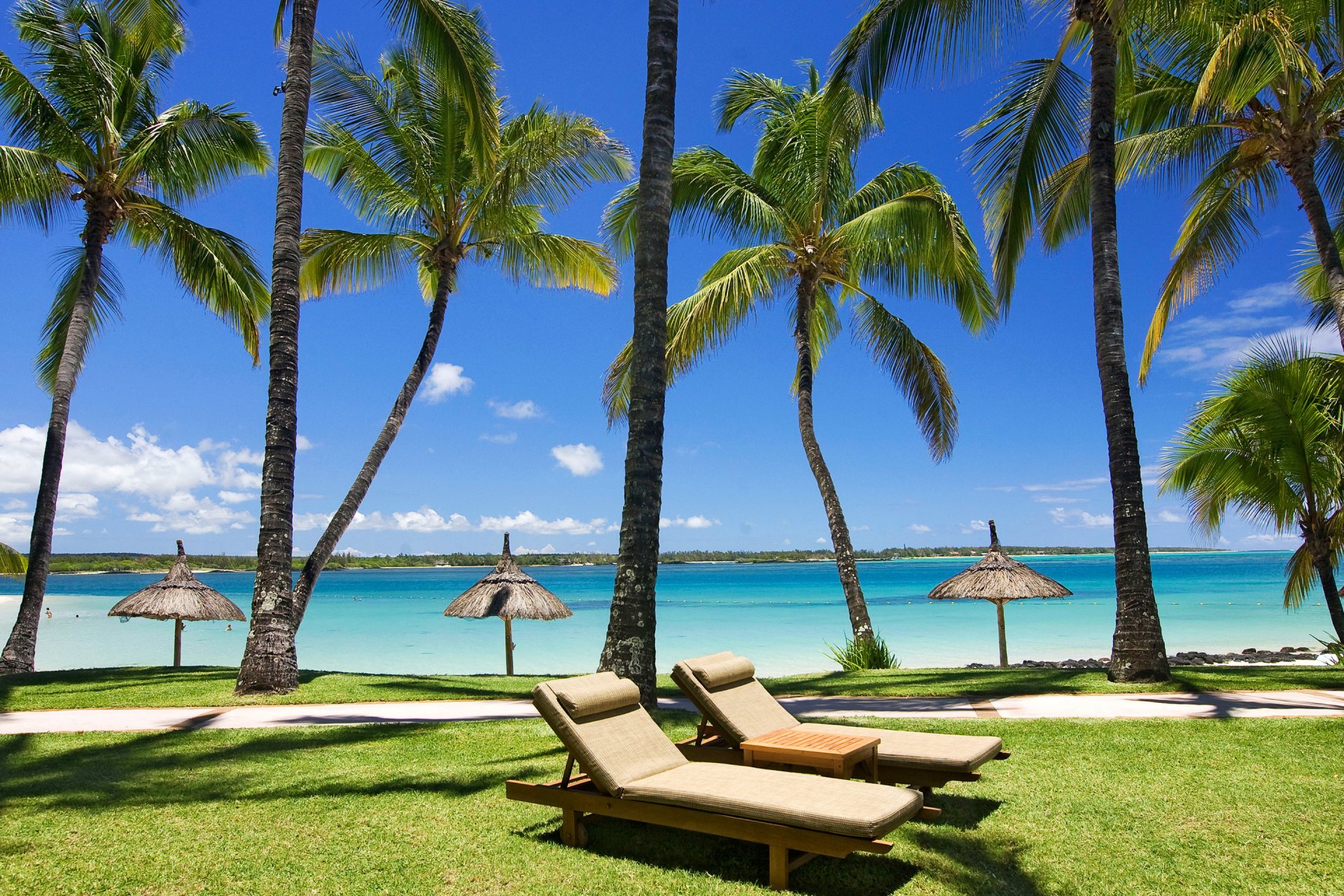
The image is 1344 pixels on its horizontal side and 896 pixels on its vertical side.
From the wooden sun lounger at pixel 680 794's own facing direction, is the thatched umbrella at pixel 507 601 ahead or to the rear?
to the rear

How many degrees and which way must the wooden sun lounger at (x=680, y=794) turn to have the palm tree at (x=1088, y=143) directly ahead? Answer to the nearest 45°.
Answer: approximately 90° to its left

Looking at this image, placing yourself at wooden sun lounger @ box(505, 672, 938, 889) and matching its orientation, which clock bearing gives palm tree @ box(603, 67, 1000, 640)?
The palm tree is roughly at 8 o'clock from the wooden sun lounger.

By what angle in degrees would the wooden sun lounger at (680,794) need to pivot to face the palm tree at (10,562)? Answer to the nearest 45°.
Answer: approximately 180°

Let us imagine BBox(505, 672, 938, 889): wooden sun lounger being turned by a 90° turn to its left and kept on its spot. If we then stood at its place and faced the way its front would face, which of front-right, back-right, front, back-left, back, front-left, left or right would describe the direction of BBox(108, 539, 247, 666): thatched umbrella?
left

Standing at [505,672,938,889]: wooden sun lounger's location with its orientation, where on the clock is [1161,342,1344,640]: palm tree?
The palm tree is roughly at 9 o'clock from the wooden sun lounger.

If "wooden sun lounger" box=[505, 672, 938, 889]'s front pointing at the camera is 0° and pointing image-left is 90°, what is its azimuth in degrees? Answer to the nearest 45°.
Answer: approximately 315°

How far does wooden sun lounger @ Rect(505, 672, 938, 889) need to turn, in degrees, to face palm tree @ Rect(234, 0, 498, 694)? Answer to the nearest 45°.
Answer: approximately 180°

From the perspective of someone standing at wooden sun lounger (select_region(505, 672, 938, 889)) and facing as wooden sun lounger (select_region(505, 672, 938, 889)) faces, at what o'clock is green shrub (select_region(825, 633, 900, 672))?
The green shrub is roughly at 8 o'clock from the wooden sun lounger.
